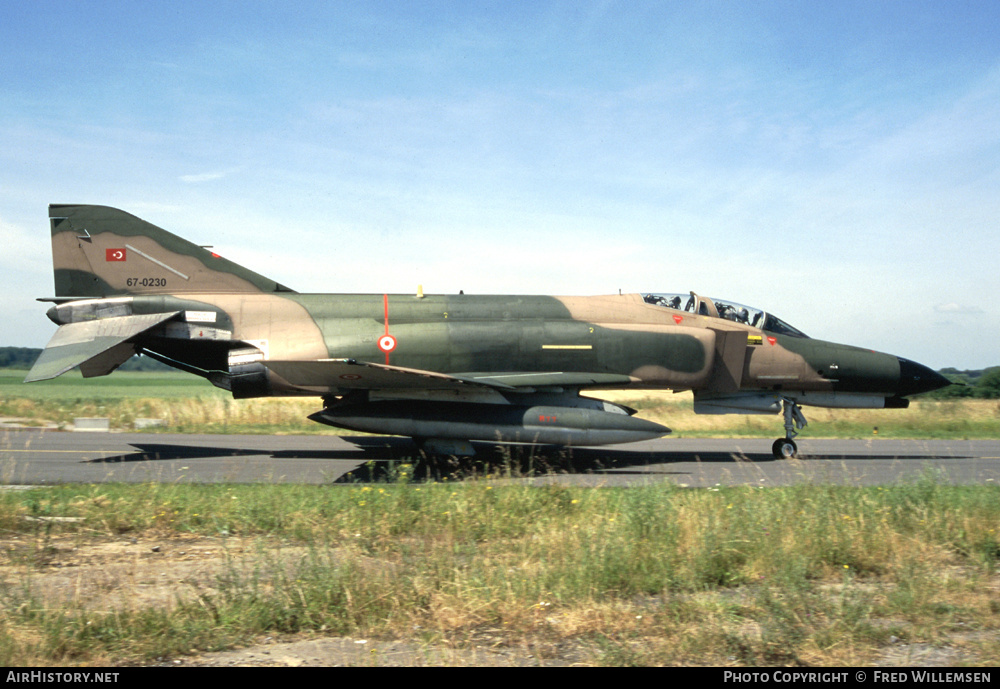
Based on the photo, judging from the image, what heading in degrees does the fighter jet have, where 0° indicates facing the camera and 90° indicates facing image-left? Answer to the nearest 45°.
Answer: approximately 270°
